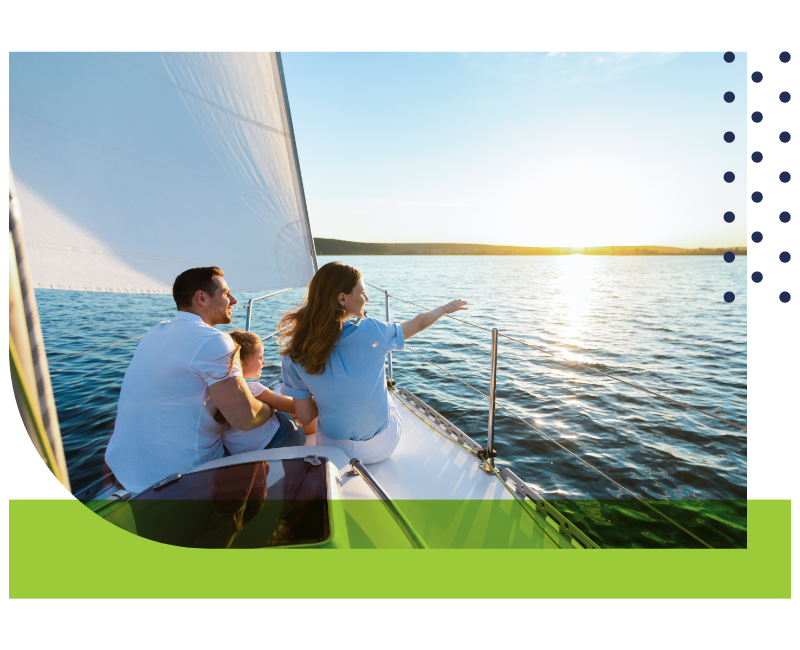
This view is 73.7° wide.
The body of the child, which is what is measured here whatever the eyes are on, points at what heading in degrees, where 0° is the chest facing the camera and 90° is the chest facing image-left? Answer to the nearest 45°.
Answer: approximately 270°

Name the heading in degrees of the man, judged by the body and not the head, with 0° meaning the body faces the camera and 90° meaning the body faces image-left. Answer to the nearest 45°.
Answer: approximately 225°

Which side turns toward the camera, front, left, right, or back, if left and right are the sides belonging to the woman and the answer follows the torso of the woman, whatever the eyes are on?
back

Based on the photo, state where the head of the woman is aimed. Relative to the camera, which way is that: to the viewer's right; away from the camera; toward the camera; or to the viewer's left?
to the viewer's right

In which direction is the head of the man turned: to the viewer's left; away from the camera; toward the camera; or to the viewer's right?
to the viewer's right
